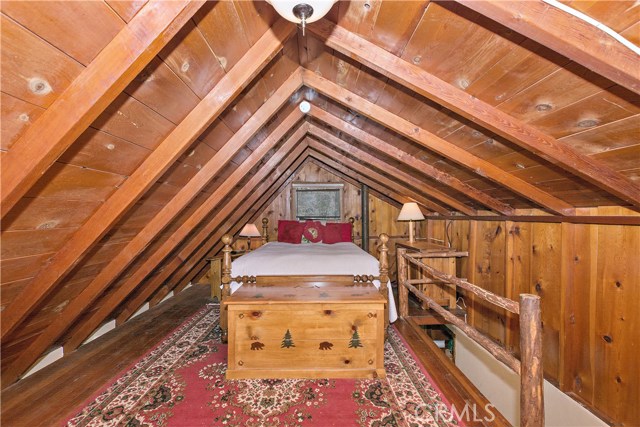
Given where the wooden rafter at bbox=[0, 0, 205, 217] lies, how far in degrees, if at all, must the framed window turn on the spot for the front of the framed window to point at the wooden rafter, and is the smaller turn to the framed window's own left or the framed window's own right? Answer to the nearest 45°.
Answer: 0° — it already faces it

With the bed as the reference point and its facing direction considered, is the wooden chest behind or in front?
in front

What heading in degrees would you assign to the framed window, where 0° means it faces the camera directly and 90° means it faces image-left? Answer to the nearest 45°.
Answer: approximately 0°

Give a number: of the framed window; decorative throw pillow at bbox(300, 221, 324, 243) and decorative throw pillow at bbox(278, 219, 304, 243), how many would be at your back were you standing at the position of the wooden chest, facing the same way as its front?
3

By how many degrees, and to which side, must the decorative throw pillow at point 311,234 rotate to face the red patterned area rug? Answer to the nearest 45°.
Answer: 0° — it already faces it

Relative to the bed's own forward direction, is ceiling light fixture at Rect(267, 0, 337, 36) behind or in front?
in front

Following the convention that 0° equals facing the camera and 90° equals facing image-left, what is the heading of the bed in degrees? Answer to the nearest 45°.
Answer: approximately 0°

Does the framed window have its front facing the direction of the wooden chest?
yes

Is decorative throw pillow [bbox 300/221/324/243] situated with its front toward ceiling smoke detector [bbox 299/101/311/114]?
yes

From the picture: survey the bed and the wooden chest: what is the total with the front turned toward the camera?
2

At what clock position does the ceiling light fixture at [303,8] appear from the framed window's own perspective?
The ceiling light fixture is roughly at 12 o'clock from the framed window.

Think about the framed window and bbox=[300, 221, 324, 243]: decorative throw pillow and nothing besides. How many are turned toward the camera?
2
